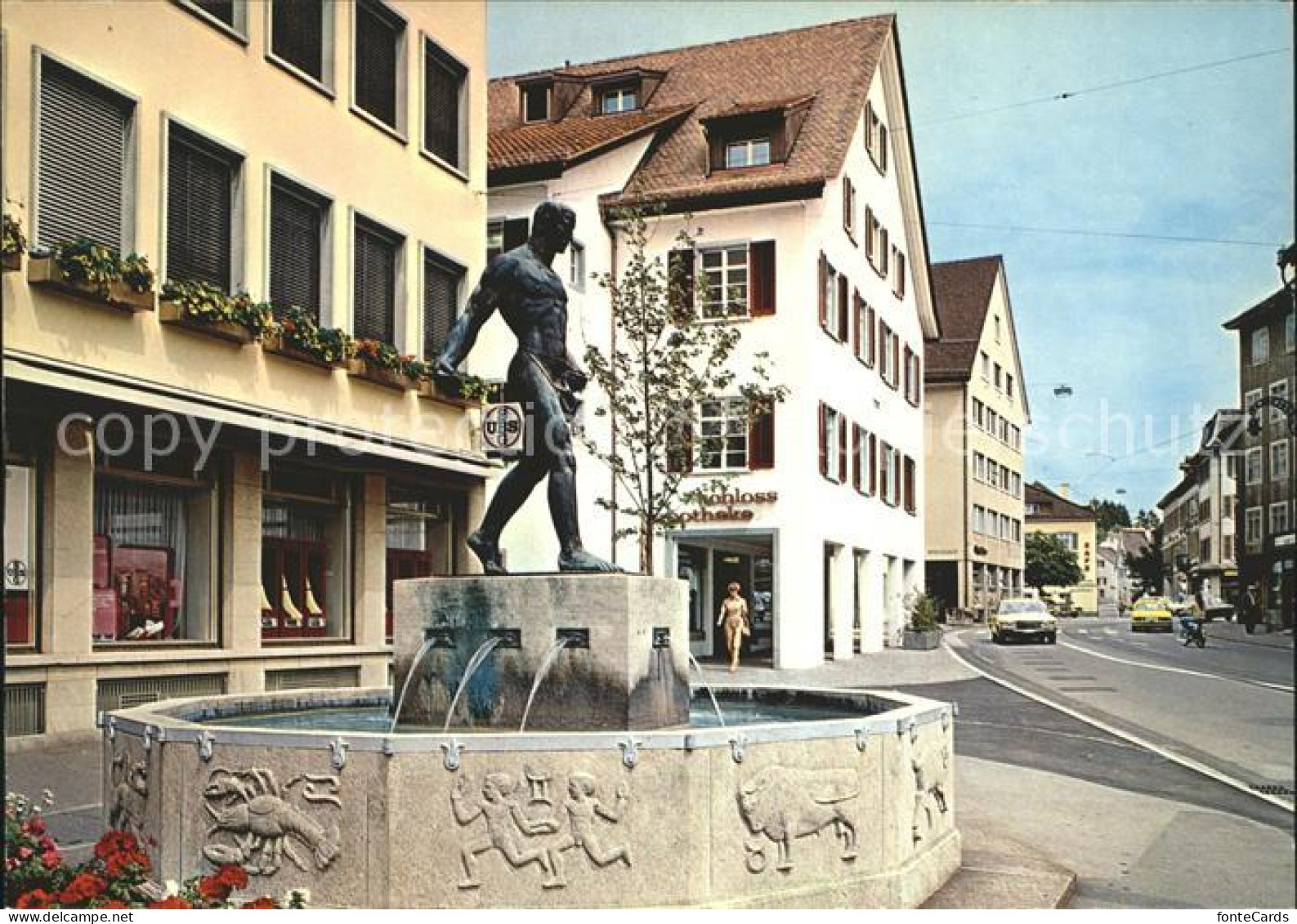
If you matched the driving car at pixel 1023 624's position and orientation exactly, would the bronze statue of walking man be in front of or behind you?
in front

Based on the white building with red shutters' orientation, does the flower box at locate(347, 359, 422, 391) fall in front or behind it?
in front

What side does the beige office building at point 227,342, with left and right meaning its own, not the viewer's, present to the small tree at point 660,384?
left

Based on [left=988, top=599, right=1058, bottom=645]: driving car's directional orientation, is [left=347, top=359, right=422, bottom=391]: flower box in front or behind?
in front

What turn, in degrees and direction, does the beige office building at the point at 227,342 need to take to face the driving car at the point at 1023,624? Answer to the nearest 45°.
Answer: approximately 90° to its left

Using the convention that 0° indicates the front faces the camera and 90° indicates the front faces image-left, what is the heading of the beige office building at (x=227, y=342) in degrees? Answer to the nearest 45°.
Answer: approximately 315°

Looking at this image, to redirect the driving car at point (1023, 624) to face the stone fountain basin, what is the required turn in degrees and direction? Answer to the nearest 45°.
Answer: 0° — it already faces it

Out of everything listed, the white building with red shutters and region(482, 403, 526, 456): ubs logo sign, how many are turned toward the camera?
2

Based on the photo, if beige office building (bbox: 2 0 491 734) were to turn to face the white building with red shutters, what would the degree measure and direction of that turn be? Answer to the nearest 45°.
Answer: approximately 90° to its left

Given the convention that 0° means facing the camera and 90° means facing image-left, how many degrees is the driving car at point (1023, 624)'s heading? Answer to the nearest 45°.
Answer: approximately 0°

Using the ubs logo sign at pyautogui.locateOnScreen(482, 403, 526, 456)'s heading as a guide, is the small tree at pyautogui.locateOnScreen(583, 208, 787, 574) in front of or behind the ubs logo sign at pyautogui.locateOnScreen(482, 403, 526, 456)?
behind

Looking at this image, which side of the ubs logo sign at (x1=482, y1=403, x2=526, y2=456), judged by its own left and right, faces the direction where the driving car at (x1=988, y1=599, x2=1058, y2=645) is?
back
